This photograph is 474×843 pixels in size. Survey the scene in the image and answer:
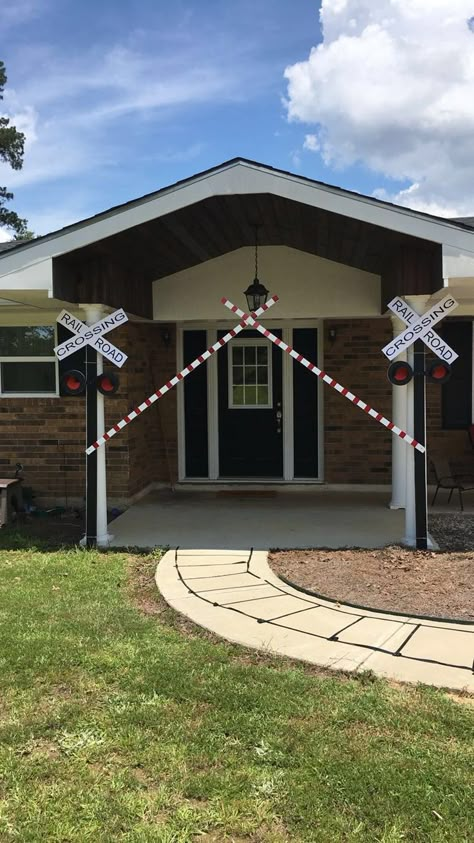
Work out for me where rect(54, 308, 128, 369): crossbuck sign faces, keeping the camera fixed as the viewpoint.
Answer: facing the viewer

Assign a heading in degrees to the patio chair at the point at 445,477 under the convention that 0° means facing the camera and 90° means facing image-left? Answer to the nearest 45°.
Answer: approximately 315°

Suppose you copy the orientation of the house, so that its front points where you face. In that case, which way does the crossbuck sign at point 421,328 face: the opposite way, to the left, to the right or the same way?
the same way

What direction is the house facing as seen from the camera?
toward the camera

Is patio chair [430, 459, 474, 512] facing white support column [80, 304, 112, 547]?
no

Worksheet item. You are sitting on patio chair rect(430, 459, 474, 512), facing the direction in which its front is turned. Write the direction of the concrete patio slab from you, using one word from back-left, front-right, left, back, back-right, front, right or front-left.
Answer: right

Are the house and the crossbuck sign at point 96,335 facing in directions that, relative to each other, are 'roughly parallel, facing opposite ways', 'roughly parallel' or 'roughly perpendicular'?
roughly parallel

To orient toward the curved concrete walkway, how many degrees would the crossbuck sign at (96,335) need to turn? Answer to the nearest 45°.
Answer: approximately 45° to its left

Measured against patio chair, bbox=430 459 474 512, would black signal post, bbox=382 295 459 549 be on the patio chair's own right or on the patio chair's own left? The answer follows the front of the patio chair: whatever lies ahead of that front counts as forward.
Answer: on the patio chair's own right

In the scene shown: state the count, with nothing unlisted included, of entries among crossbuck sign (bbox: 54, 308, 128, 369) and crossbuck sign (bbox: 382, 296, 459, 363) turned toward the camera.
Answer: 2

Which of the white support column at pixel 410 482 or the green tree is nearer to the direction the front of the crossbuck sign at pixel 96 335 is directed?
the white support column

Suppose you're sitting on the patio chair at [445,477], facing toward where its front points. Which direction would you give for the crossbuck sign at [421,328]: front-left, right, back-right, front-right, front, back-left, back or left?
front-right

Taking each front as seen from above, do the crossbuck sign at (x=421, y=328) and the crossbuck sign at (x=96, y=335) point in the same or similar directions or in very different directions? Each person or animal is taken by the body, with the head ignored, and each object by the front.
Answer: same or similar directions

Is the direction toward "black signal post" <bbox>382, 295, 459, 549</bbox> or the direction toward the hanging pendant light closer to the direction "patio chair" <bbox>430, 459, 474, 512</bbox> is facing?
the black signal post
